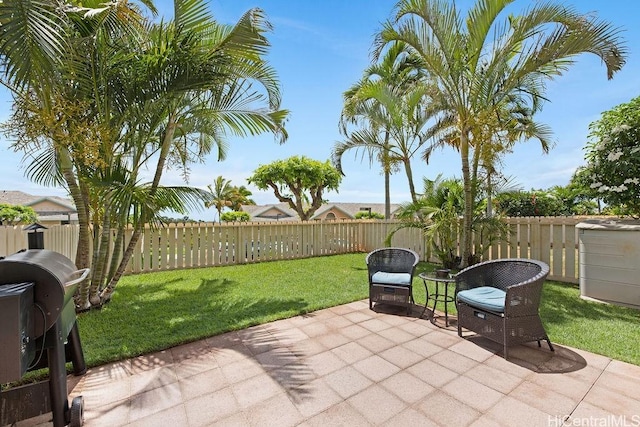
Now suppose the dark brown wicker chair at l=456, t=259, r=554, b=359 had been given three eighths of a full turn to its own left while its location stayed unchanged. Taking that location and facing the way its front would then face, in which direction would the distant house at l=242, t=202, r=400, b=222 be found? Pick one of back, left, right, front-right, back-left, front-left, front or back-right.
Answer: back-left

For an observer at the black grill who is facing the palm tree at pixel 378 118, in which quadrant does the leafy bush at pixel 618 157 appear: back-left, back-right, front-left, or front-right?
front-right

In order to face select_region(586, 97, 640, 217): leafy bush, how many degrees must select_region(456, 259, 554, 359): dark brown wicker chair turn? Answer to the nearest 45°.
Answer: approximately 180°

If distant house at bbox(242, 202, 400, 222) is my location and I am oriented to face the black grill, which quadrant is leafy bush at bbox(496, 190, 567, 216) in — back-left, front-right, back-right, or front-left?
front-left

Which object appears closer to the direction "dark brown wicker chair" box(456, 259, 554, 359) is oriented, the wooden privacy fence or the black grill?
the black grill

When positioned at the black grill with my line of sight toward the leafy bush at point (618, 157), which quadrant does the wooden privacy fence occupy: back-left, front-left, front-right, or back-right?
front-left

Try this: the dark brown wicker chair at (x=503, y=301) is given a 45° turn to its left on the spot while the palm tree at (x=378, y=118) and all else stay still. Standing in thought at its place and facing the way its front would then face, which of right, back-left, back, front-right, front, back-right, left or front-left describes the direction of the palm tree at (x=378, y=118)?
back-right

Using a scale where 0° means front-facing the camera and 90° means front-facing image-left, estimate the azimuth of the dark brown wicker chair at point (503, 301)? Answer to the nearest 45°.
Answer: approximately 45°

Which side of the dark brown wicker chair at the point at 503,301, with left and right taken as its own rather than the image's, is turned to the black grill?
front

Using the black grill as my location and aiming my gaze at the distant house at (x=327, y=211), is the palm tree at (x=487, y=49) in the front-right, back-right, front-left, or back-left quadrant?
front-right

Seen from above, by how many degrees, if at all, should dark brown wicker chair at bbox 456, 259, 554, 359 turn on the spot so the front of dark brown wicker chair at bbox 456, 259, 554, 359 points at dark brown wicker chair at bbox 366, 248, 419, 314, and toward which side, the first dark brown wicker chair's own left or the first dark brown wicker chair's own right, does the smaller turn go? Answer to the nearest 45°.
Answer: approximately 90° to the first dark brown wicker chair's own right

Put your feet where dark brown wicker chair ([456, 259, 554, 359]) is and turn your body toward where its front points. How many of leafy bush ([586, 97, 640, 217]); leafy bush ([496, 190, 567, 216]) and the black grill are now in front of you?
1

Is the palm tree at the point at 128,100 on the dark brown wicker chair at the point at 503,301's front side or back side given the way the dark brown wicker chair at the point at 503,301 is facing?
on the front side

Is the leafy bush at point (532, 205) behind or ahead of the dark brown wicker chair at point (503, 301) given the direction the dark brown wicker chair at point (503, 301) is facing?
behind

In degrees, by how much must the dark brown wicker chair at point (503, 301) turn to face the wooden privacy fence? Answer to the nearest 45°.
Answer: approximately 90° to its right
